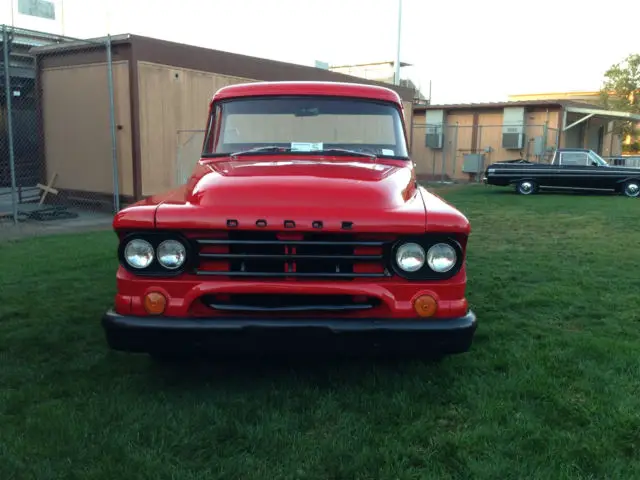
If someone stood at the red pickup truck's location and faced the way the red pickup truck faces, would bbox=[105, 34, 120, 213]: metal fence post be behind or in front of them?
behind

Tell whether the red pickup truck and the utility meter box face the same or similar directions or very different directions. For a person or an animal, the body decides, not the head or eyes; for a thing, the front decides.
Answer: same or similar directions

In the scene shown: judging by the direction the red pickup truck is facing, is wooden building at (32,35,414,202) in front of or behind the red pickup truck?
behind

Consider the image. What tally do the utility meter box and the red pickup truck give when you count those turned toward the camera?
2

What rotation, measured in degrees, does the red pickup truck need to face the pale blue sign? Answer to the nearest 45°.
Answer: approximately 135° to its right

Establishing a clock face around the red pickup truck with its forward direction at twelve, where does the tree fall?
The tree is roughly at 7 o'clock from the red pickup truck.

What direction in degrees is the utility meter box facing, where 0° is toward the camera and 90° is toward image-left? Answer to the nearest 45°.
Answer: approximately 0°

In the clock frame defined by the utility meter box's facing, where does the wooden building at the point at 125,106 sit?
The wooden building is roughly at 1 o'clock from the utility meter box.

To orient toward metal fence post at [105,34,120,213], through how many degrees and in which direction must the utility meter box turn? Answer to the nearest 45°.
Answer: approximately 45° to its right

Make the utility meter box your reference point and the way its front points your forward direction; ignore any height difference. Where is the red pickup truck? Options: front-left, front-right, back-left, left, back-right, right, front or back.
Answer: front

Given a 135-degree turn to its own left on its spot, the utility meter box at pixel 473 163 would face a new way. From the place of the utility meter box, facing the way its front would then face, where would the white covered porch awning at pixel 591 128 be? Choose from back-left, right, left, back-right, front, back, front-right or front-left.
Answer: front

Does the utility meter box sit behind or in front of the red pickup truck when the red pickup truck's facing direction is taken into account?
behind

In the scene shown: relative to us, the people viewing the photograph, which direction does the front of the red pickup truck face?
facing the viewer
